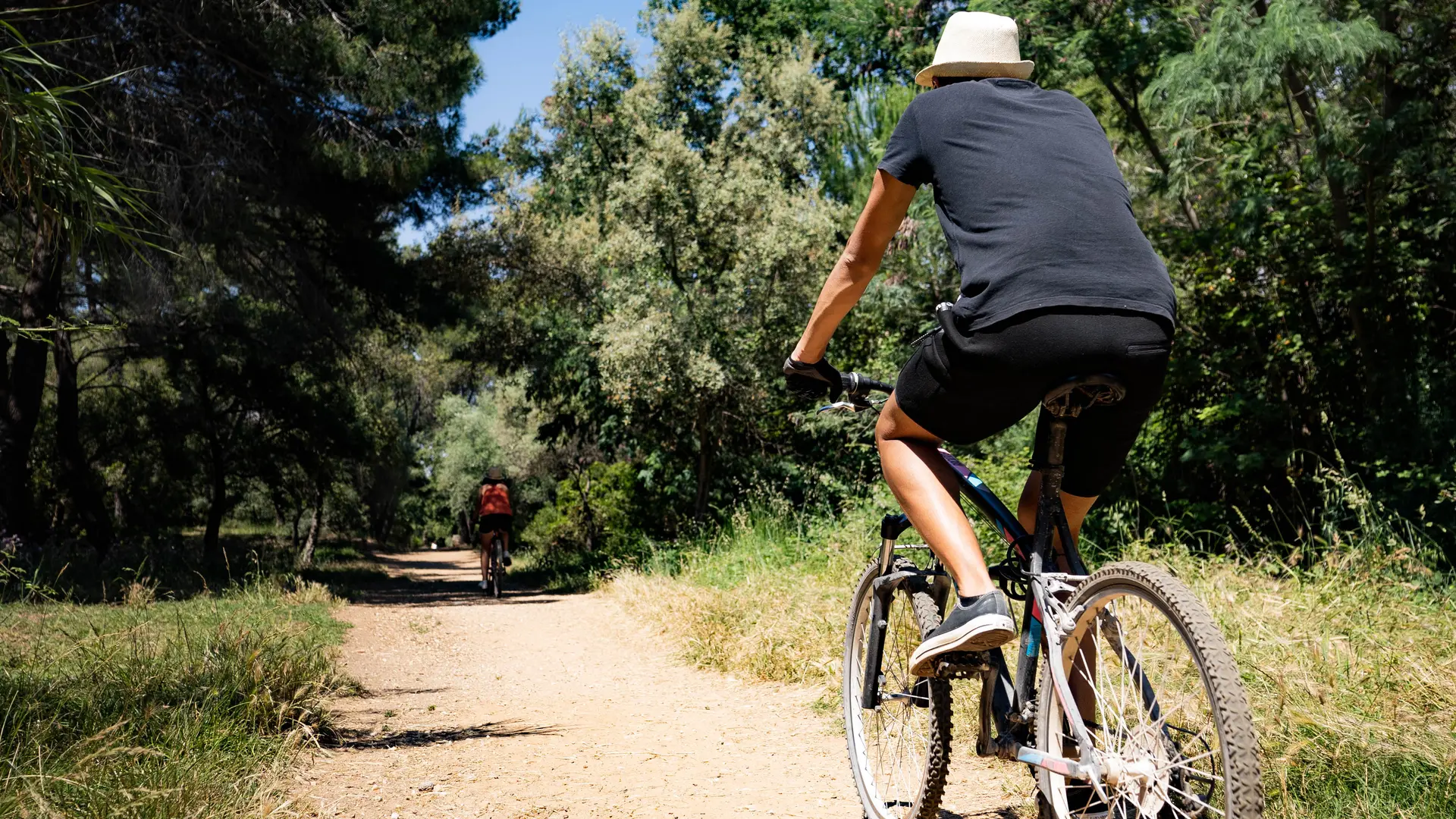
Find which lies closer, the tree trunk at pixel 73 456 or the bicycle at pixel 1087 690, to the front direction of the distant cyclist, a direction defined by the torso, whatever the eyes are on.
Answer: the tree trunk

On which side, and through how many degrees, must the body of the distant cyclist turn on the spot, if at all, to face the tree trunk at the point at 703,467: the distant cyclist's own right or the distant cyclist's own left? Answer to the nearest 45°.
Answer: approximately 90° to the distant cyclist's own right

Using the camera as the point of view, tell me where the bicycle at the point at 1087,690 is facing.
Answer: facing away from the viewer and to the left of the viewer

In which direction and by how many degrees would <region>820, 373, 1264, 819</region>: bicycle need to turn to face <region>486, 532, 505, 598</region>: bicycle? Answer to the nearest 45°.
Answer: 0° — it already faces it

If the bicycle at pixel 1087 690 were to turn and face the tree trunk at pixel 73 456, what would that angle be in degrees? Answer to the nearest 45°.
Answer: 0° — it already faces it

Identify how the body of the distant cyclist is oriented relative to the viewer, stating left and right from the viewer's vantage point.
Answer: facing away from the viewer

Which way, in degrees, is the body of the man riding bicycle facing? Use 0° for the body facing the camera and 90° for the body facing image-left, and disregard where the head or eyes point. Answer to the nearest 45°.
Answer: approximately 135°

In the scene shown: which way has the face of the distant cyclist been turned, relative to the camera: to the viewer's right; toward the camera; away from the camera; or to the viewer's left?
away from the camera
